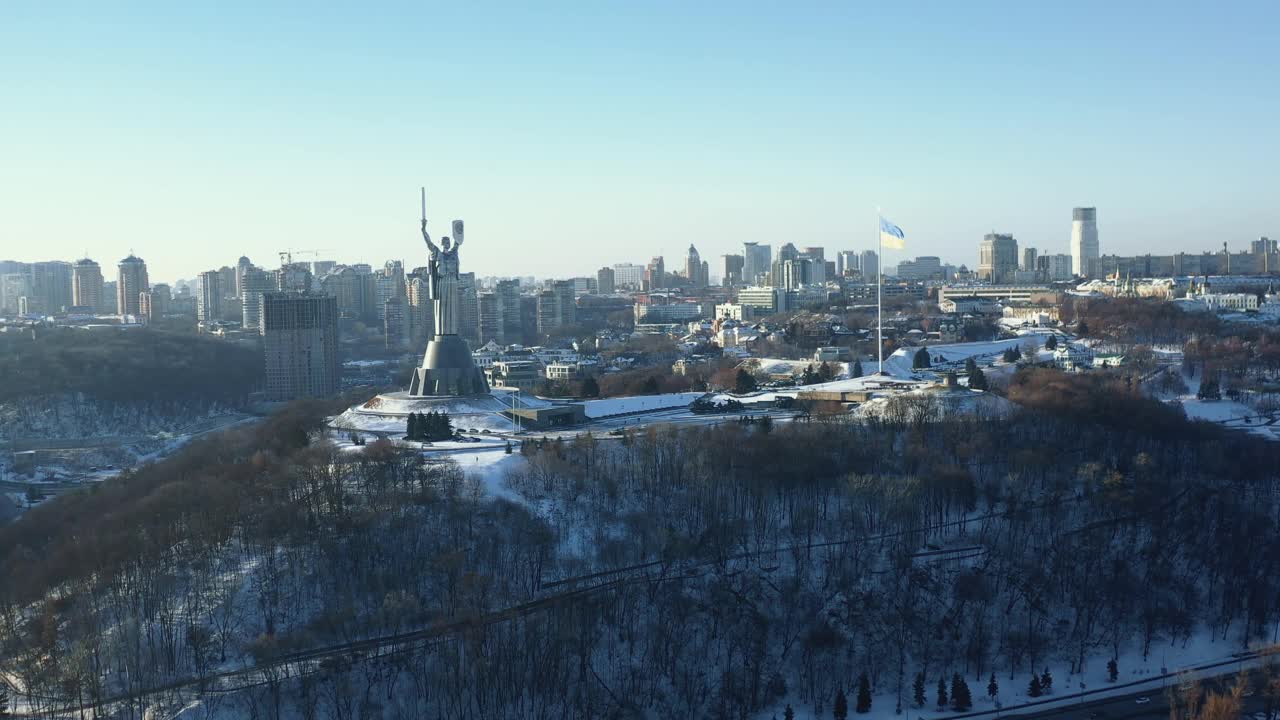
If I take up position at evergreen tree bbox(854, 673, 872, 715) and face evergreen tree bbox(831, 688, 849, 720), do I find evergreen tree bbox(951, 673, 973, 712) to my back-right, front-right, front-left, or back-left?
back-left

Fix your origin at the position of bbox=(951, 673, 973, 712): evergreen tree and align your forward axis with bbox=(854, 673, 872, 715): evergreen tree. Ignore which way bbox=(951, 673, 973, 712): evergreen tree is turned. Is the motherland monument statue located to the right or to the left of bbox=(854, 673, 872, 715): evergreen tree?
right

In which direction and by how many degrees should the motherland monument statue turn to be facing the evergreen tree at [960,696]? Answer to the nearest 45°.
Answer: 0° — it already faces it

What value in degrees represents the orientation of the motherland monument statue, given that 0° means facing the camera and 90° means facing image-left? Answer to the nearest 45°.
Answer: approximately 315°
